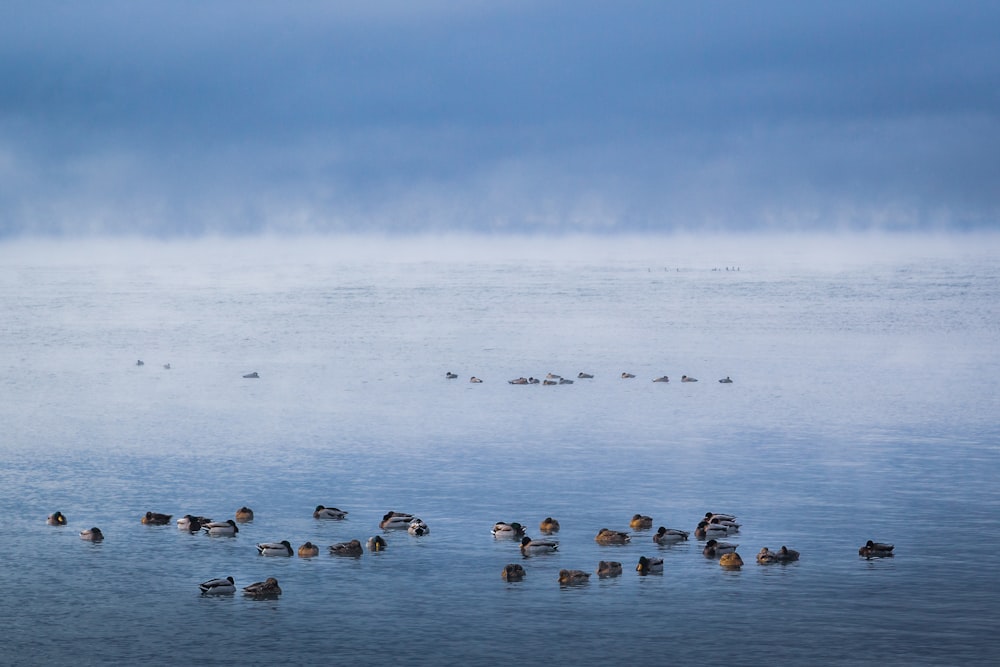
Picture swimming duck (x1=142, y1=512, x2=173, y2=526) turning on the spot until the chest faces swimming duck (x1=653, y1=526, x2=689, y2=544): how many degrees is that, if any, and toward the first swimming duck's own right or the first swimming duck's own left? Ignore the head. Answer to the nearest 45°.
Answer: approximately 135° to the first swimming duck's own left

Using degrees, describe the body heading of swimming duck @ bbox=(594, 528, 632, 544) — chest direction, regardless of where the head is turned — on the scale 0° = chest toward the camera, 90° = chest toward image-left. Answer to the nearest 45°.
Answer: approximately 90°

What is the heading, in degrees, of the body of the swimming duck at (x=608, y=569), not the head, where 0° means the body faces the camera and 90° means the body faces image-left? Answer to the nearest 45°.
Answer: approximately 45°

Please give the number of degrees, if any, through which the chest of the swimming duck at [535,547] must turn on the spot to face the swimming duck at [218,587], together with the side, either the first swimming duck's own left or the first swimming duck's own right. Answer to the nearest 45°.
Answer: approximately 45° to the first swimming duck's own left

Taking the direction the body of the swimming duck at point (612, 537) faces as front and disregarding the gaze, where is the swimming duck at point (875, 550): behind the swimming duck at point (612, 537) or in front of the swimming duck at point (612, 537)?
behind

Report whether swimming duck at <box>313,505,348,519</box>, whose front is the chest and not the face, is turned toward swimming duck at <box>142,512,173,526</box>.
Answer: yes

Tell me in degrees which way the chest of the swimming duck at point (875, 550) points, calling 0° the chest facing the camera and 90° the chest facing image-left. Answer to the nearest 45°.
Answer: approximately 90°

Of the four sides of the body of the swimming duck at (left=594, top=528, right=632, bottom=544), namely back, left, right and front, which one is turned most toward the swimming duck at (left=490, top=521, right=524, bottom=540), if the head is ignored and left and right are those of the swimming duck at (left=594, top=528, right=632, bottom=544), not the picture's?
front

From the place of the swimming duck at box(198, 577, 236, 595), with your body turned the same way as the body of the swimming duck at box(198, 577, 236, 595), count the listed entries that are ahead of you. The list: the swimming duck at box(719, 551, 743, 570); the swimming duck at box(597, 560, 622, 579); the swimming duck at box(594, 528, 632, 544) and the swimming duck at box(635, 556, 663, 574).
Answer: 4
